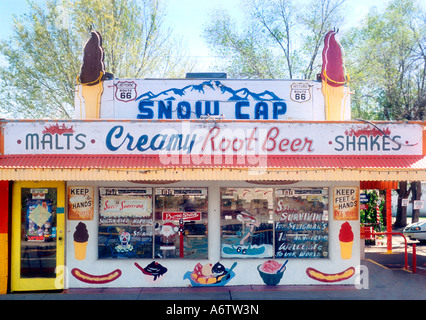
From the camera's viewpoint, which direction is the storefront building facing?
toward the camera

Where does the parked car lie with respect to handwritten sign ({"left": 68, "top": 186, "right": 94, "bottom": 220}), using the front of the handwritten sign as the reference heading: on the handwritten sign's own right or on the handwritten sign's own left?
on the handwritten sign's own left

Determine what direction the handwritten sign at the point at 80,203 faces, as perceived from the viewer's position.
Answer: facing the viewer

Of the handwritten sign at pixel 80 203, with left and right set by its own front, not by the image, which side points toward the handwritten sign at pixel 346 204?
left

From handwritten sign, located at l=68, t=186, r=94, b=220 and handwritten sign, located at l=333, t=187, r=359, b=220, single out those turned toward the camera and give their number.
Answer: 2

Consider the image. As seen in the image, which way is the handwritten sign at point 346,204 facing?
toward the camera

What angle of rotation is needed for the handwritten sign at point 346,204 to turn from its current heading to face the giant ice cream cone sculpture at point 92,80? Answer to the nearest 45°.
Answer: approximately 90° to its right
